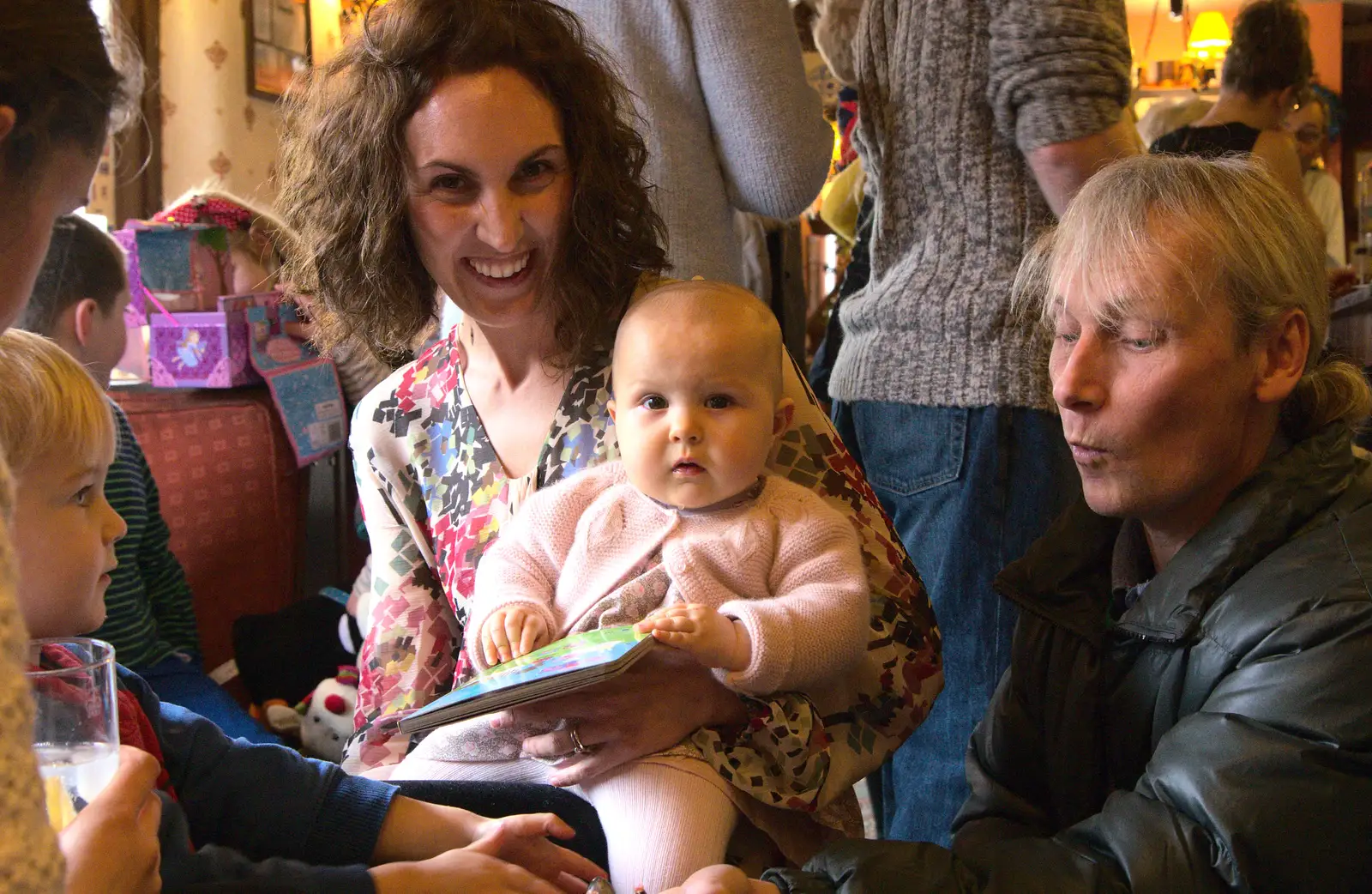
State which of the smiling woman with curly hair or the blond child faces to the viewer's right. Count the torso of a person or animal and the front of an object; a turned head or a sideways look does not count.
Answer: the blond child

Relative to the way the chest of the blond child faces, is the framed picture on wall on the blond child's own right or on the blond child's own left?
on the blond child's own left

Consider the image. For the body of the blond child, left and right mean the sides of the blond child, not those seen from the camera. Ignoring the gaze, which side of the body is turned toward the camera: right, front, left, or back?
right

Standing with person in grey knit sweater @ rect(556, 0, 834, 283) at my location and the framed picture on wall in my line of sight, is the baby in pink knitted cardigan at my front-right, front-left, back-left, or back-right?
back-left
